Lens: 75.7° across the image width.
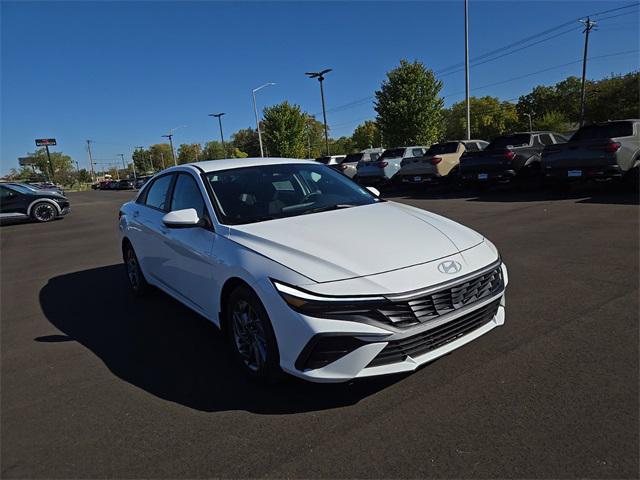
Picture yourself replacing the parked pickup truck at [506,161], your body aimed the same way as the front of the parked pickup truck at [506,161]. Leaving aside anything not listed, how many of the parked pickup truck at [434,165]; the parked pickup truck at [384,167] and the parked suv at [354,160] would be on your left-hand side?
3

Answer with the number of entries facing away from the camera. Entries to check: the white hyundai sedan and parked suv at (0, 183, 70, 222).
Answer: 0

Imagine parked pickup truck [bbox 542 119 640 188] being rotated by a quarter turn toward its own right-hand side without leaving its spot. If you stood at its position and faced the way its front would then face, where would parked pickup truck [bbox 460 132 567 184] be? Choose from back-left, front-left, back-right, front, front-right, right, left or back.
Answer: back

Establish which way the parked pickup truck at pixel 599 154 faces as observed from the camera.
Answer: facing away from the viewer and to the right of the viewer

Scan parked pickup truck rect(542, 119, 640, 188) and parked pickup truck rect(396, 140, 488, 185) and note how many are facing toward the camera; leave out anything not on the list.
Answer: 0

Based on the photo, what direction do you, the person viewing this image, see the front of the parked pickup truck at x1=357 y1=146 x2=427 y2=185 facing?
facing away from the viewer and to the right of the viewer

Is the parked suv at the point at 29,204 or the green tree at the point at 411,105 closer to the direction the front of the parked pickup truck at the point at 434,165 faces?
the green tree

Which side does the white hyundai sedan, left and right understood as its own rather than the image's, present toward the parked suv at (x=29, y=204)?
back

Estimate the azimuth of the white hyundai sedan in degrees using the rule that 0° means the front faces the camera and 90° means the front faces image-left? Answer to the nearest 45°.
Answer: approximately 315°

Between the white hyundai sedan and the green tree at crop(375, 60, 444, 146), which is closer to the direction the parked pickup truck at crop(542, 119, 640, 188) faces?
the green tree

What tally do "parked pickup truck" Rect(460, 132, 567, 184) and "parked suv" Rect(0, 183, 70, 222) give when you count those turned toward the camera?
0

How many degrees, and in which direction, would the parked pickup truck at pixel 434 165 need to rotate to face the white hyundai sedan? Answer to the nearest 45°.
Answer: approximately 135° to its right

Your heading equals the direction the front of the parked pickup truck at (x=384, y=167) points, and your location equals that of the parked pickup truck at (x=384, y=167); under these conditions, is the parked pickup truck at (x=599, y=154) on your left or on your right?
on your right
